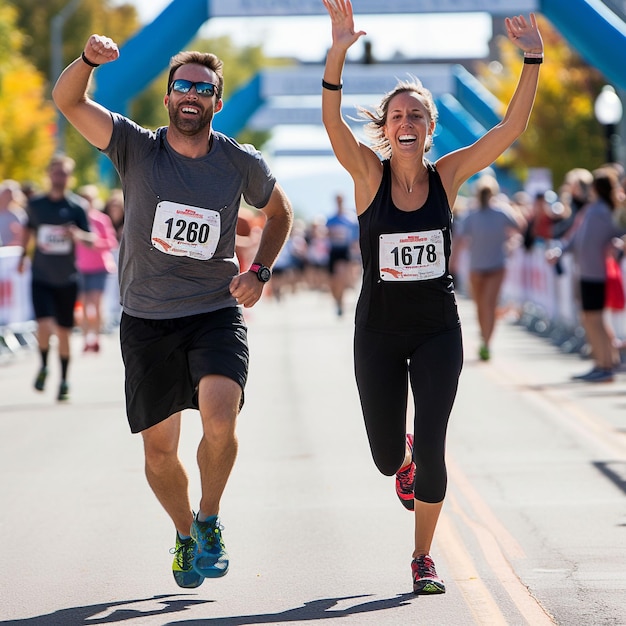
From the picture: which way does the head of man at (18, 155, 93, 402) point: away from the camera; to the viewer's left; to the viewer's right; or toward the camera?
toward the camera

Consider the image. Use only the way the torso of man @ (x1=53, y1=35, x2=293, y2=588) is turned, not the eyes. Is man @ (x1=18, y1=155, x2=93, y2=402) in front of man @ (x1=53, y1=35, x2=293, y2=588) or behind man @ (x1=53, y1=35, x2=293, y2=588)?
behind

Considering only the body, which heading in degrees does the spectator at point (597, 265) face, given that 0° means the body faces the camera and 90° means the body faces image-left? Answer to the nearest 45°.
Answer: approximately 90°

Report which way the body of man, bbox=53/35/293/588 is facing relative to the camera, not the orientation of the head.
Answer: toward the camera

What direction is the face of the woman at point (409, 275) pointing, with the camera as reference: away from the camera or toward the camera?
toward the camera

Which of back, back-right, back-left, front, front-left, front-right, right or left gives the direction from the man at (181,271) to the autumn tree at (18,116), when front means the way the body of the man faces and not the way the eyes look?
back

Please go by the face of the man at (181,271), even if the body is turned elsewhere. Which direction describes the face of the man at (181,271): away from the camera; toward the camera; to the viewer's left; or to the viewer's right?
toward the camera

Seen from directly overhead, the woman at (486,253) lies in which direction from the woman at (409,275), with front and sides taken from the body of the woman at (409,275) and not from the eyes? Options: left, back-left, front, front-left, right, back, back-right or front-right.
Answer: back

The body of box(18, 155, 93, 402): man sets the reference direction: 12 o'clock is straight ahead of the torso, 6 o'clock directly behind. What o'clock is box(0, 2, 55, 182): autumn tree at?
The autumn tree is roughly at 6 o'clock from the man.

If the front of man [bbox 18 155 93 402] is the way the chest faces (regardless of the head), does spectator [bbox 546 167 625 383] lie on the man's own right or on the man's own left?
on the man's own left

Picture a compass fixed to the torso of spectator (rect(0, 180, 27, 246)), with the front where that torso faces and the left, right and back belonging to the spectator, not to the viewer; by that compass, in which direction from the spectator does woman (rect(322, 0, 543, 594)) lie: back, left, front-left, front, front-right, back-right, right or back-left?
right

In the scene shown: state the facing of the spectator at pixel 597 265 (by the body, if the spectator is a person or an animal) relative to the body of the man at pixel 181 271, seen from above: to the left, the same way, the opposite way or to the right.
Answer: to the right

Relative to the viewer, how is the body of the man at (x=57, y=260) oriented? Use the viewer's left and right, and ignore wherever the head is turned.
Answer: facing the viewer
